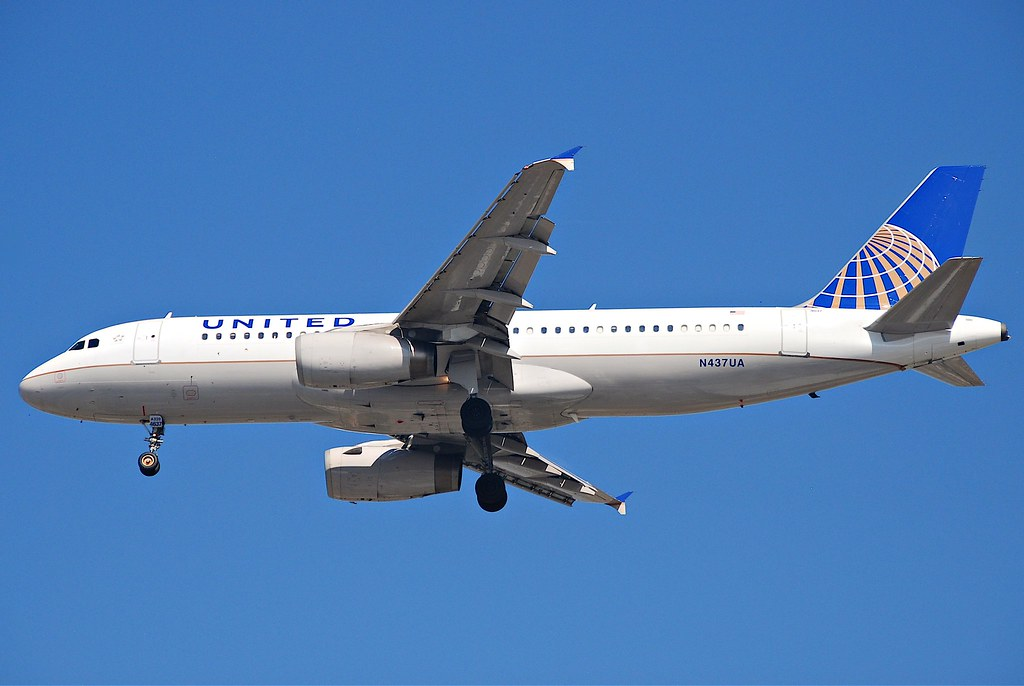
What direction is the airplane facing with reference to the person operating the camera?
facing to the left of the viewer
